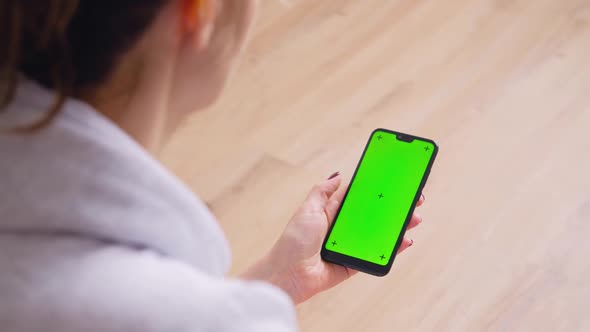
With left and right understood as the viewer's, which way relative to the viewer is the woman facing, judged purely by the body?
facing away from the viewer and to the right of the viewer

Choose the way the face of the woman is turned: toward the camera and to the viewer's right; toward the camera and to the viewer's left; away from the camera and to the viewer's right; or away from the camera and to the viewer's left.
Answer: away from the camera and to the viewer's right
